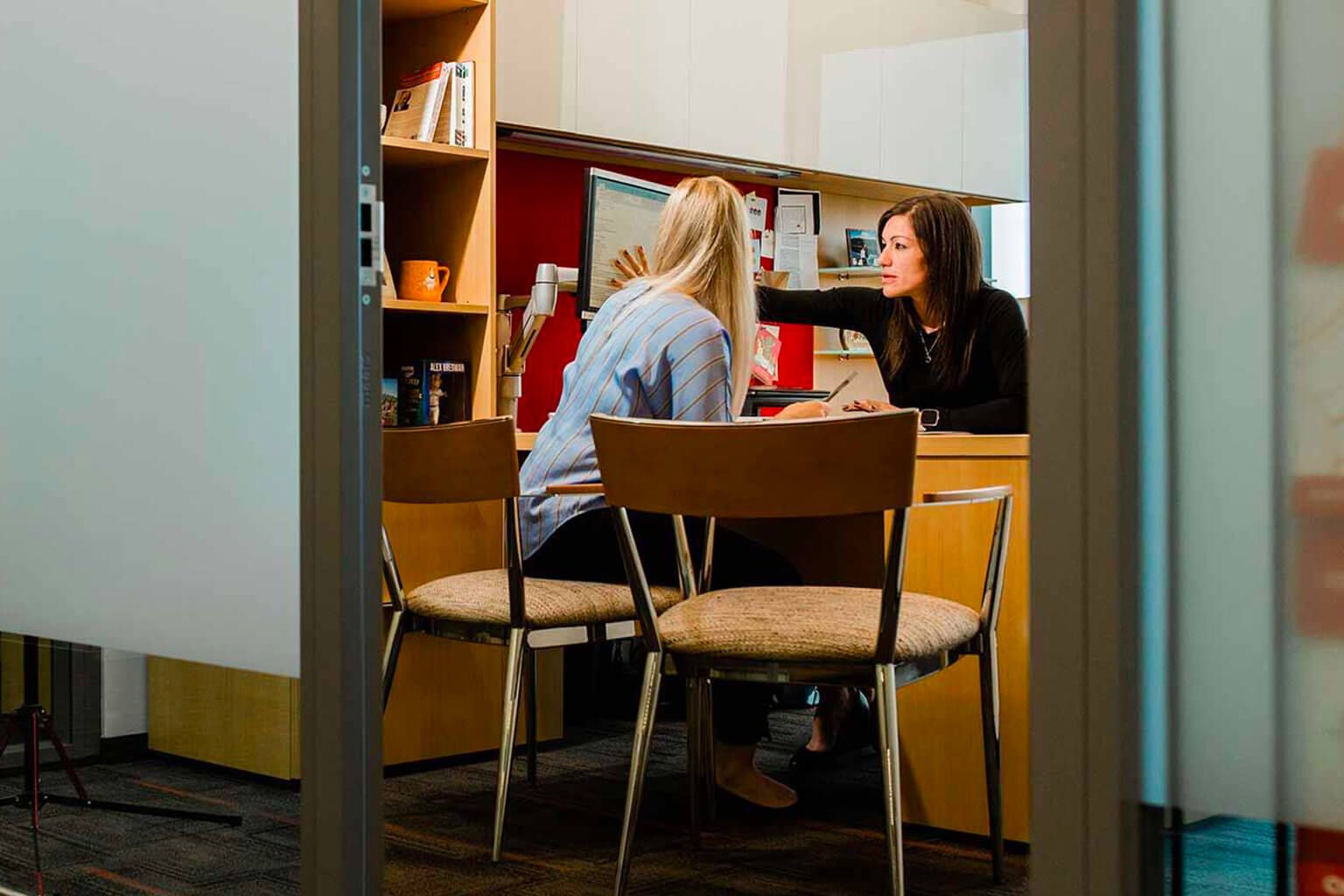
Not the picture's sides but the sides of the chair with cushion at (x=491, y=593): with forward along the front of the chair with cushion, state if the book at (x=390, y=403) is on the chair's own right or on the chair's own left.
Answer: on the chair's own left

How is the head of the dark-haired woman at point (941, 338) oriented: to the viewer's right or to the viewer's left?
to the viewer's left

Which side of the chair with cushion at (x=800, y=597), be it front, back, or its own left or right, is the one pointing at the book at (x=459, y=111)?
left

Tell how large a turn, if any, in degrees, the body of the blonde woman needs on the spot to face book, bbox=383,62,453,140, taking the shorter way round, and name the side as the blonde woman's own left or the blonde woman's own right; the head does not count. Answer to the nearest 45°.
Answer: approximately 90° to the blonde woman's own left

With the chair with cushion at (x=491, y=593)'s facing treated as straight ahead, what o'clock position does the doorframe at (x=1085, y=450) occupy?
The doorframe is roughly at 4 o'clock from the chair with cushion.

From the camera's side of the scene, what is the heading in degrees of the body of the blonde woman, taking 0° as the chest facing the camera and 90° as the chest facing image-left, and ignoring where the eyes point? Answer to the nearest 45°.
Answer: approximately 225°

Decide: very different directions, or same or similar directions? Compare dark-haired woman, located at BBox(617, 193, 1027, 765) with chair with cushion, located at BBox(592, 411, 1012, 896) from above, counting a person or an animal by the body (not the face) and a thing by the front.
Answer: very different directions

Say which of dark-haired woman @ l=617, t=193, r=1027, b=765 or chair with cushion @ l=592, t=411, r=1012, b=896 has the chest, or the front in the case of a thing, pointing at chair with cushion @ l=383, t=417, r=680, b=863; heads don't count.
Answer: the dark-haired woman

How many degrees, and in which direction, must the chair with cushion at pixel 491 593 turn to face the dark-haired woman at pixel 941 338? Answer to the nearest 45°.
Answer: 0° — it already faces them

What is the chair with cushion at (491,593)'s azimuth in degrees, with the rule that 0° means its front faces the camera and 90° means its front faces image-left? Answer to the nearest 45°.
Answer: approximately 225°

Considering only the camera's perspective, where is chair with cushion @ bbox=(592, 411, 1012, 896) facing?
facing away from the viewer and to the right of the viewer
